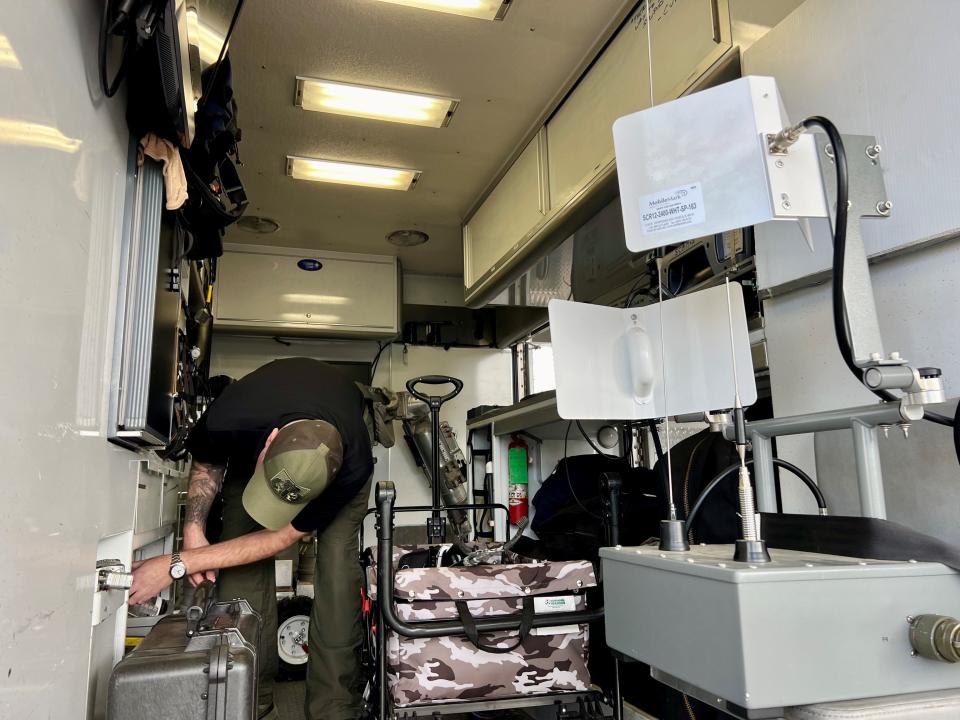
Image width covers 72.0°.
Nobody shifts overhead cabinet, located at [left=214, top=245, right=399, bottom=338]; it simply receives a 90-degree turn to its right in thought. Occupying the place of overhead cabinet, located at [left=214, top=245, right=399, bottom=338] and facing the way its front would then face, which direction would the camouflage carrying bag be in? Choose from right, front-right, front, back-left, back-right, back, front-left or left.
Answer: left

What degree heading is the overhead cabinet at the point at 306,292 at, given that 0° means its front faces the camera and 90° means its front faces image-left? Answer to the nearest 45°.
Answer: approximately 0°

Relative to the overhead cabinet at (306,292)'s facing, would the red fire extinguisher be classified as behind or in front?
in front

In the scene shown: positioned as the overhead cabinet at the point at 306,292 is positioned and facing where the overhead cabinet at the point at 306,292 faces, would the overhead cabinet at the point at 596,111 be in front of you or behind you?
in front

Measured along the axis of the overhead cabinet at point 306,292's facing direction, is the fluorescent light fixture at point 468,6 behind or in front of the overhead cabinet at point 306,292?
in front

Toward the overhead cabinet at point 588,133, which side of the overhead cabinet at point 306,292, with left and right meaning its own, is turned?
front

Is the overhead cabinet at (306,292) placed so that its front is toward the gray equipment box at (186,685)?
yes

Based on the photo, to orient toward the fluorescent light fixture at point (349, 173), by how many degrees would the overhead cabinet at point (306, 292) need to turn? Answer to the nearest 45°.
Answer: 0° — it already faces it

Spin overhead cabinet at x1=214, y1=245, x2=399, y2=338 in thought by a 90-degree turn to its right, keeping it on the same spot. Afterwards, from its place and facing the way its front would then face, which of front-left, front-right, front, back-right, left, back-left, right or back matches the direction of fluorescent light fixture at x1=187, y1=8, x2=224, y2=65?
left

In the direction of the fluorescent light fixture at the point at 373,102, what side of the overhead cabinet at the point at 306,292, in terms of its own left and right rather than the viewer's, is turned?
front
